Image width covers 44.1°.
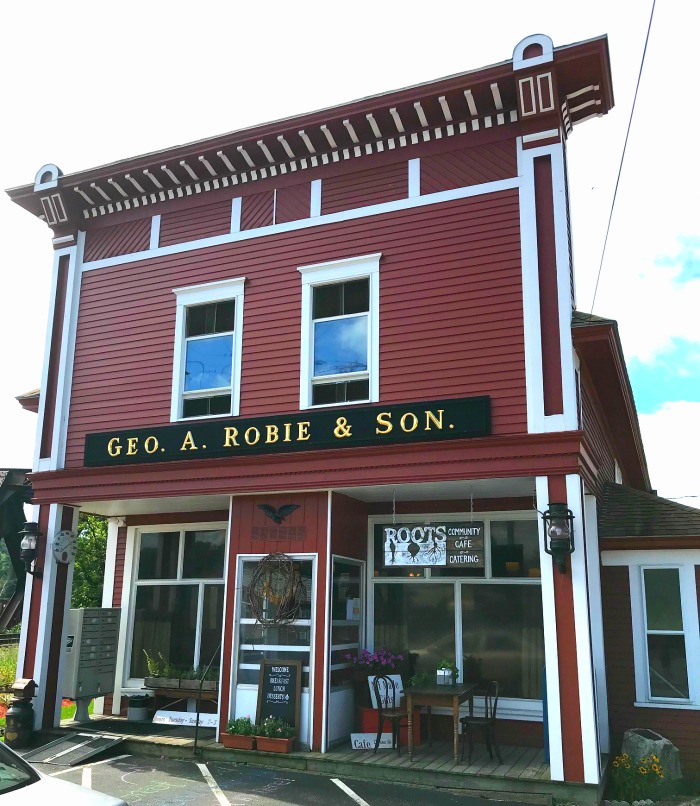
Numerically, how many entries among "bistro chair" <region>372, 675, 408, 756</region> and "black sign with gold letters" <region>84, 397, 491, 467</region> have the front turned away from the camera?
0

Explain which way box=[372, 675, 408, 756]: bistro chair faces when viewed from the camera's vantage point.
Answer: facing the viewer and to the right of the viewer

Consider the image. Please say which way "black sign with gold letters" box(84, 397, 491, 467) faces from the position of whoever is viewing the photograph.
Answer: facing the viewer and to the left of the viewer

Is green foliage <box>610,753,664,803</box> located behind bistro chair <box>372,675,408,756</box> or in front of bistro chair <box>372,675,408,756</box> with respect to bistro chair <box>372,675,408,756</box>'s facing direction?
in front

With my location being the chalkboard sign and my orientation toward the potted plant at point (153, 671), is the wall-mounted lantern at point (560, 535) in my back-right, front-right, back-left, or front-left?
back-right

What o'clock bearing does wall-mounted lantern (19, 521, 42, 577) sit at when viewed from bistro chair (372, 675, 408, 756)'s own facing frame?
The wall-mounted lantern is roughly at 5 o'clock from the bistro chair.

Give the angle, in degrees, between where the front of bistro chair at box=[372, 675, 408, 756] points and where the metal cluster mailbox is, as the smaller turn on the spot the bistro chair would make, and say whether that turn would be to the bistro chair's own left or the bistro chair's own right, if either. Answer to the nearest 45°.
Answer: approximately 180°

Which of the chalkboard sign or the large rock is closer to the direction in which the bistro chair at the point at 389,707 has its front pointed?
the large rock

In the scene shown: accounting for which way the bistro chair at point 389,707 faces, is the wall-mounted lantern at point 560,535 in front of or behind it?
in front

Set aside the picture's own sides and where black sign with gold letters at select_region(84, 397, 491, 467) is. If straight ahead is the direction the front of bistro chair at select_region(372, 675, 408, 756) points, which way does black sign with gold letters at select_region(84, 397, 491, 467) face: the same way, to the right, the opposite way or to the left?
to the right
